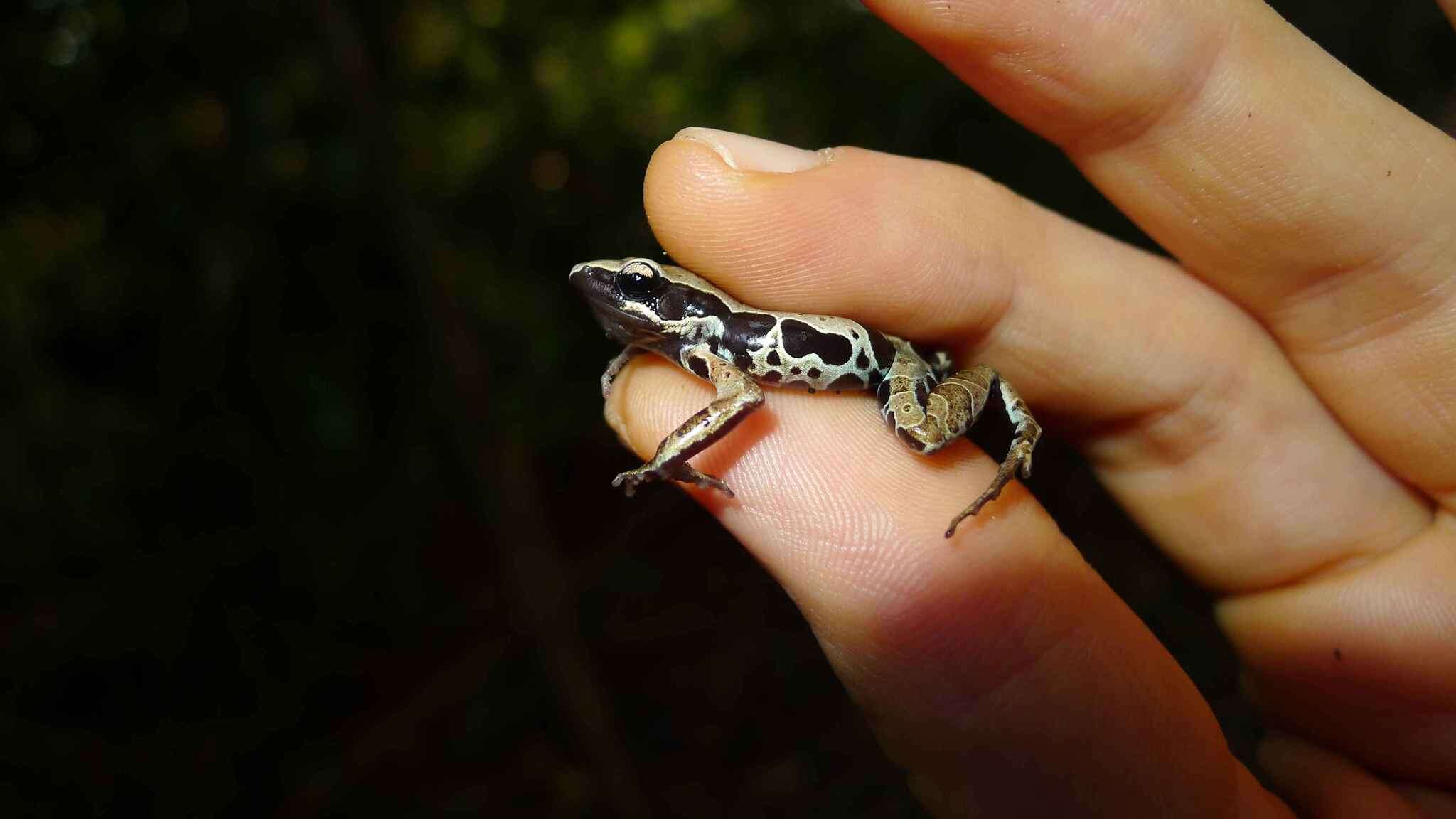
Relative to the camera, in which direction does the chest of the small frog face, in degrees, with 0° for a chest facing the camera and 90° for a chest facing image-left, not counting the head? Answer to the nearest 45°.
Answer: approximately 90°
